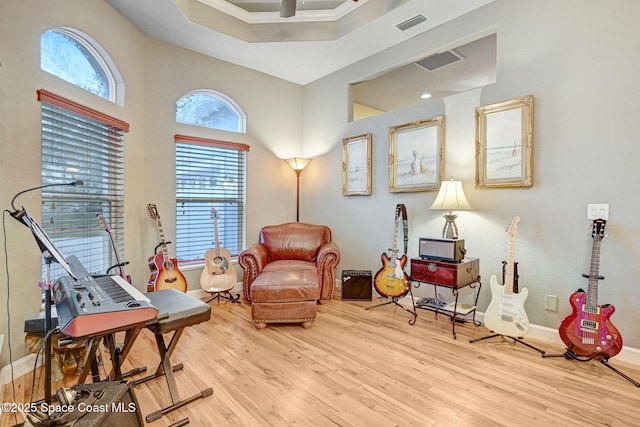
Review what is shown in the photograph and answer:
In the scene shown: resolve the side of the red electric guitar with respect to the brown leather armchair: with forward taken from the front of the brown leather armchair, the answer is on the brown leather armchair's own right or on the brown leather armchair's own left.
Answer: on the brown leather armchair's own left

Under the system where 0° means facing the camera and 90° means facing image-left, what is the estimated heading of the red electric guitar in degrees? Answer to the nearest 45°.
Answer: approximately 0°

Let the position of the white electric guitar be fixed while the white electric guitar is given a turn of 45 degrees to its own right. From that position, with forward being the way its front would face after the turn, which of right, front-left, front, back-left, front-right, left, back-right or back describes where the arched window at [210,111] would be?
front-right

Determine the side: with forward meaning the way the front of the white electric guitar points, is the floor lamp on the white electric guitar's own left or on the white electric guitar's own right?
on the white electric guitar's own right

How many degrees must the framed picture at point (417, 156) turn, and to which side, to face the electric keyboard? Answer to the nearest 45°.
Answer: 0° — it already faces it
